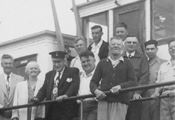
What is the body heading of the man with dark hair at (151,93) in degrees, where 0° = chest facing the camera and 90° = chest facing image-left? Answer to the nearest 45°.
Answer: approximately 45°

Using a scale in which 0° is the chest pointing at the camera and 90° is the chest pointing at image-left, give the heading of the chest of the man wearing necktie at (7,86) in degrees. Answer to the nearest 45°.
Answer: approximately 0°

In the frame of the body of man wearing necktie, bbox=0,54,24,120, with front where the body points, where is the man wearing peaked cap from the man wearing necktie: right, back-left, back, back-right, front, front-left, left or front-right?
front-left

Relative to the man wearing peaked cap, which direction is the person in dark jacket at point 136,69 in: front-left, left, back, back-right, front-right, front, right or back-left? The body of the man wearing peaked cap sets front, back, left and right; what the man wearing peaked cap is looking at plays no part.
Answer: back-left

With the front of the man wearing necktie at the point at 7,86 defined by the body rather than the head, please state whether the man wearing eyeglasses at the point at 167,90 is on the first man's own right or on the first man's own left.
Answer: on the first man's own left

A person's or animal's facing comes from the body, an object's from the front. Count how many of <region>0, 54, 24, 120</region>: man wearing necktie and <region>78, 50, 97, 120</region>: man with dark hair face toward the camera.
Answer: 2
